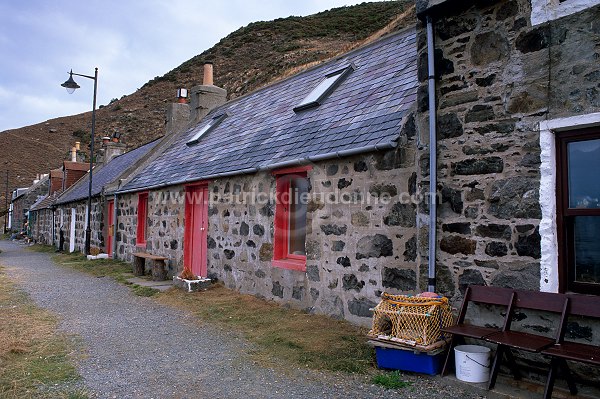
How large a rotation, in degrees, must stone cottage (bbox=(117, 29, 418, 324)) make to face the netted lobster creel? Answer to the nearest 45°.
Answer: approximately 45° to its left

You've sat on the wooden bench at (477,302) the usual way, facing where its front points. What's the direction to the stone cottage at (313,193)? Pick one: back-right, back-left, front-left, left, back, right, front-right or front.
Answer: right

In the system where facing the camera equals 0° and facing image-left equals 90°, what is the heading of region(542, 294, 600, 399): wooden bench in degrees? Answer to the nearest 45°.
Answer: approximately 45°

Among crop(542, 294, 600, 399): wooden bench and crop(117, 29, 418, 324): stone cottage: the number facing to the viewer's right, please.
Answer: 0

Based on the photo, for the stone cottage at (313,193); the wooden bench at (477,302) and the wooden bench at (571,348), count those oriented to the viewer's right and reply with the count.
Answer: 0

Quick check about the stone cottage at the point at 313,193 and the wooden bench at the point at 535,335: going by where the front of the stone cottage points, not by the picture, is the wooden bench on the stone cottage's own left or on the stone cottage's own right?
on the stone cottage's own left

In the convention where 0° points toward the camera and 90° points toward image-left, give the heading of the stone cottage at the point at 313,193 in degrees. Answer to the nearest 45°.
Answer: approximately 45°

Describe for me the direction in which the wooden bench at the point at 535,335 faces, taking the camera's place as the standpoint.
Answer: facing the viewer and to the left of the viewer

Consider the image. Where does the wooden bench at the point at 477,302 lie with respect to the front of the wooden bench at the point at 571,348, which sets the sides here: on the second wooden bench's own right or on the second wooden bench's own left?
on the second wooden bench's own right

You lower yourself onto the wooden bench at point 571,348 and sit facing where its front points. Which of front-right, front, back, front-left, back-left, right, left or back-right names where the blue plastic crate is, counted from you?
front-right

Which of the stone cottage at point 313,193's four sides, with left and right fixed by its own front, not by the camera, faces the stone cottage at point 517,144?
left

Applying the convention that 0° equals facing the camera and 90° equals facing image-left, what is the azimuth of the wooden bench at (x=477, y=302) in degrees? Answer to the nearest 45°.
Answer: approximately 45°

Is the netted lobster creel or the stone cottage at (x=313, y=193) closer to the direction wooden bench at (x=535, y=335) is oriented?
the netted lobster creel
